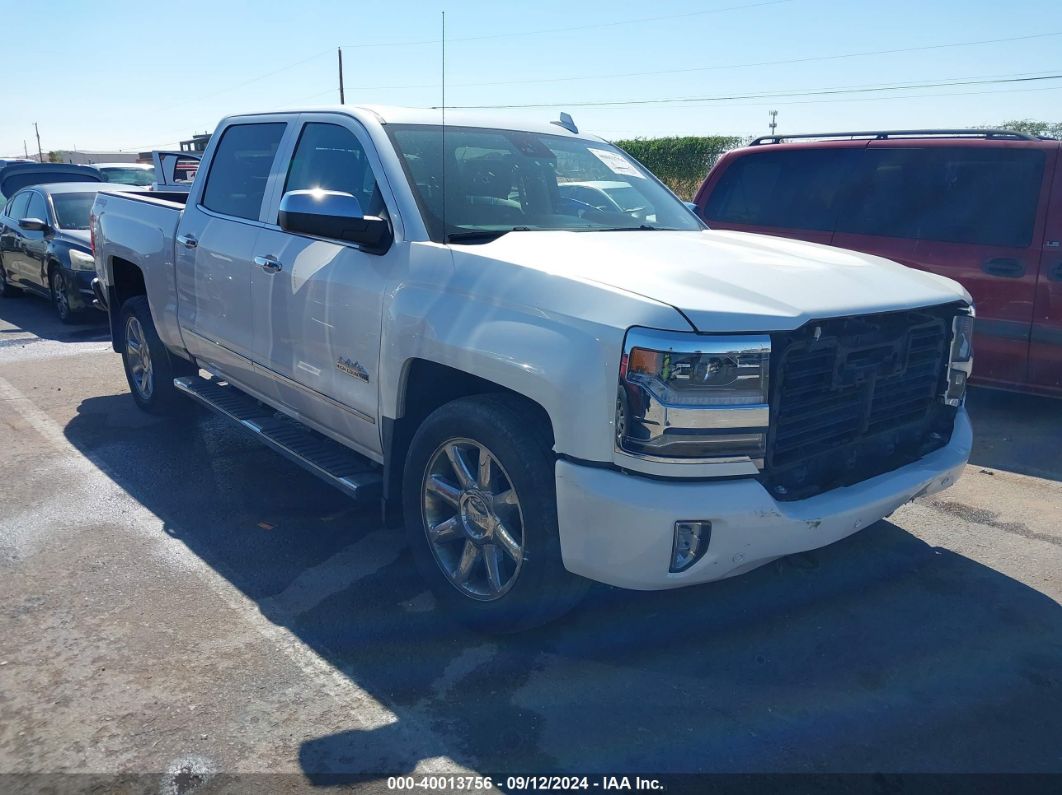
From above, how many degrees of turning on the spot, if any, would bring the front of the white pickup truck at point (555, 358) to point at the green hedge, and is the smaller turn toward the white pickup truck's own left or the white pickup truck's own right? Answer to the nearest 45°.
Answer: approximately 135° to the white pickup truck's own left

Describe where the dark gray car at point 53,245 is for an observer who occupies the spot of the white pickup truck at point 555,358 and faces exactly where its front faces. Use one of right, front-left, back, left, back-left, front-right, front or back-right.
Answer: back

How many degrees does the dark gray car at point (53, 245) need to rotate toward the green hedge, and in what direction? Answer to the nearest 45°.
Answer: approximately 90° to its left

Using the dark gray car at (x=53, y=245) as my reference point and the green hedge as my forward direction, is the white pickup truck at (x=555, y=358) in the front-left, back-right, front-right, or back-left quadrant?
back-right

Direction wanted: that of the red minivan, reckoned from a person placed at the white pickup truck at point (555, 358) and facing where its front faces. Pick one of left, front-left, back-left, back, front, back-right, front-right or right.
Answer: left

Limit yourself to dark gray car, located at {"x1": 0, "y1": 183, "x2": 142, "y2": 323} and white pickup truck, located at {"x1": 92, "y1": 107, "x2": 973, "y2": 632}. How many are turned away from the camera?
0

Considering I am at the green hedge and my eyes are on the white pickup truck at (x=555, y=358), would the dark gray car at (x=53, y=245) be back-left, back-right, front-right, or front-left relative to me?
front-right

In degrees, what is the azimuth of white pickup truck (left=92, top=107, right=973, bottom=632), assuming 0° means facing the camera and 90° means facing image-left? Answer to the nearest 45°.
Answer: approximately 315°

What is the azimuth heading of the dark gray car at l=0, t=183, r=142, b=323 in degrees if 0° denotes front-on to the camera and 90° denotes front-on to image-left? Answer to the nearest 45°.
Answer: approximately 315°
